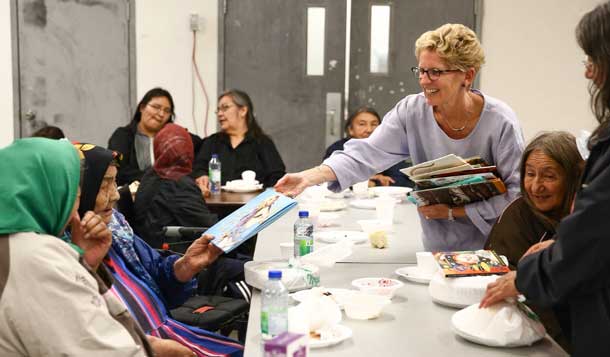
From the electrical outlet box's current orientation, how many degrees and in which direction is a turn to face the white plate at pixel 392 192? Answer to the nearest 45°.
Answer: approximately 45° to its left

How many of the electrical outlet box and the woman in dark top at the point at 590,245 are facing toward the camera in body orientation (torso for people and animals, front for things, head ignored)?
1

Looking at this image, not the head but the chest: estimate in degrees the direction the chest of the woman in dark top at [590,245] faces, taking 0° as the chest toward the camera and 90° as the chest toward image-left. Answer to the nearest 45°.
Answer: approximately 90°

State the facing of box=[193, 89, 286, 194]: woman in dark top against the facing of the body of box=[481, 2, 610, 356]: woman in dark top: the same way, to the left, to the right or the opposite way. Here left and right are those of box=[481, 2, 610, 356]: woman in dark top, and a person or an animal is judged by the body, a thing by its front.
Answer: to the left

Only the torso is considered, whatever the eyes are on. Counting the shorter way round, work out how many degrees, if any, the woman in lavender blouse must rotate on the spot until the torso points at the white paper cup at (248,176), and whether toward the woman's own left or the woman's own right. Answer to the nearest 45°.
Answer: approximately 90° to the woman's own right

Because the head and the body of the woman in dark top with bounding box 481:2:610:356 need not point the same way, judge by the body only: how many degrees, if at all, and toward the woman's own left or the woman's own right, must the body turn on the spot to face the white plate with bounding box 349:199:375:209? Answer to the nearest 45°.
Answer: approximately 45° to the woman's own right

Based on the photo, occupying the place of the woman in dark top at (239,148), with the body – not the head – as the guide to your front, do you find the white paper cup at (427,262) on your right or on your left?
on your left

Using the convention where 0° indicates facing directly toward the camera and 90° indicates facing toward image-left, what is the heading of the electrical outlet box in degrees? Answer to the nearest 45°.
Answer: approximately 0°

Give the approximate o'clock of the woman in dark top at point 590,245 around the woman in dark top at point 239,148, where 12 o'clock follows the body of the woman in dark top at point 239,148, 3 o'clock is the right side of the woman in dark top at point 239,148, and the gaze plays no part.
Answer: the woman in dark top at point 590,245 is roughly at 10 o'clock from the woman in dark top at point 239,148.

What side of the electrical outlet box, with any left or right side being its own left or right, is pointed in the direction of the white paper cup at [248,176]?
front
